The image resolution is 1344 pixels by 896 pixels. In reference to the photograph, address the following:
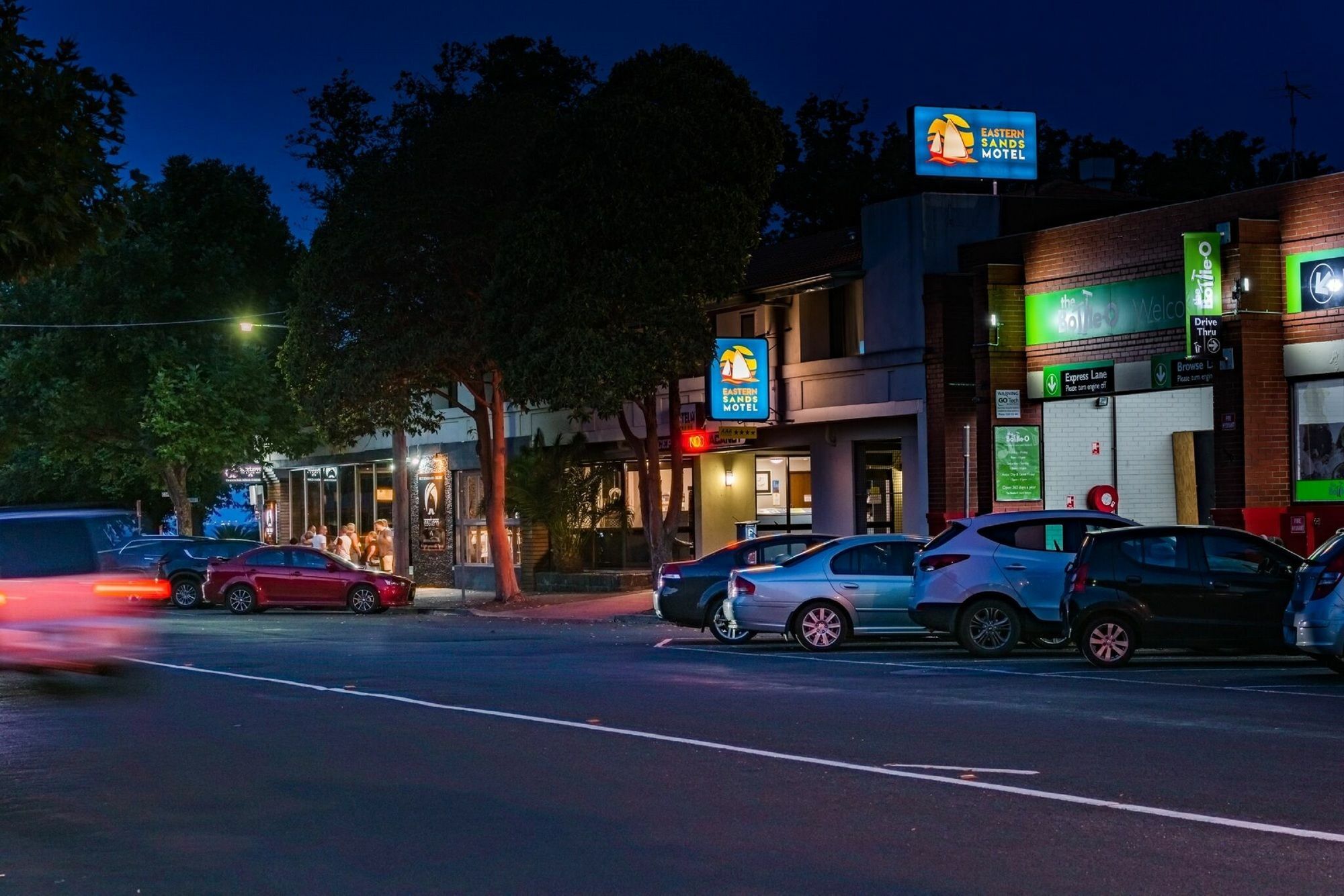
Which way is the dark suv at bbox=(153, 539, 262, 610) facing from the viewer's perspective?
to the viewer's right

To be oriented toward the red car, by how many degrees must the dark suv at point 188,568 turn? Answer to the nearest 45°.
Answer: approximately 45° to its right

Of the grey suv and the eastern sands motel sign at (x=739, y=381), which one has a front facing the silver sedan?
the eastern sands motel sign

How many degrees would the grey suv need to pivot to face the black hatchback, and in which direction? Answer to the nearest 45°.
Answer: approximately 45° to its right

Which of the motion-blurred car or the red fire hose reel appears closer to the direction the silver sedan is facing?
the red fire hose reel

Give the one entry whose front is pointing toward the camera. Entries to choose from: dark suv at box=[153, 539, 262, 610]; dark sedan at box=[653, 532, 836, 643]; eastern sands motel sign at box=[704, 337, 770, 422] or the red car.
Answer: the eastern sands motel sign
